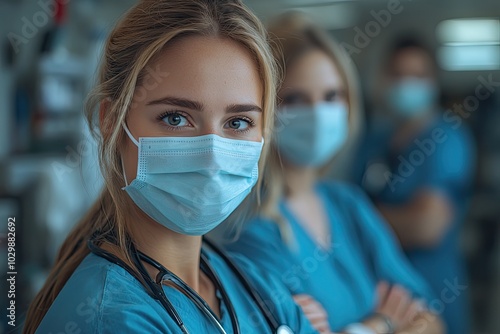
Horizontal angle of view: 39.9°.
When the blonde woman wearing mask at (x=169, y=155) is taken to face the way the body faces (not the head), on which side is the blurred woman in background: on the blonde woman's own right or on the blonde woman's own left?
on the blonde woman's own left

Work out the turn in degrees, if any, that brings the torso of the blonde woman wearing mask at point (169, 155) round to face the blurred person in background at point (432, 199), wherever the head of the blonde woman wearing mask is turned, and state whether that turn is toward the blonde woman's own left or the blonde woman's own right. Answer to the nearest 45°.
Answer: approximately 90° to the blonde woman's own left

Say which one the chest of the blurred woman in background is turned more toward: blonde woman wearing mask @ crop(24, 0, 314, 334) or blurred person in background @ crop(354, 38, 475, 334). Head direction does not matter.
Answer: the blonde woman wearing mask

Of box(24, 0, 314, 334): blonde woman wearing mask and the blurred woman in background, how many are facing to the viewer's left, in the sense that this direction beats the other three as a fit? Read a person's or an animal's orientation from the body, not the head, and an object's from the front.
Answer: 0

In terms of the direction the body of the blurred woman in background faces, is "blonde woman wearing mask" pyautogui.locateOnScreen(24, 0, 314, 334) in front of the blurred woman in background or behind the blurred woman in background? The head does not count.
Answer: in front

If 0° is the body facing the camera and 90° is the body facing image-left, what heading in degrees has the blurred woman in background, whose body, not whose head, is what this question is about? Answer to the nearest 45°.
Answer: approximately 0°

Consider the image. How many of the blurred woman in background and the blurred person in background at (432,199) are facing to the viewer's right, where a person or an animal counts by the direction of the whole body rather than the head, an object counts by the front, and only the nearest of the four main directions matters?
0

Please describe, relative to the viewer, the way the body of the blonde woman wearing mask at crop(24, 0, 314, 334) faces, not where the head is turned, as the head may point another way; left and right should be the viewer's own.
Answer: facing the viewer and to the right of the viewer
